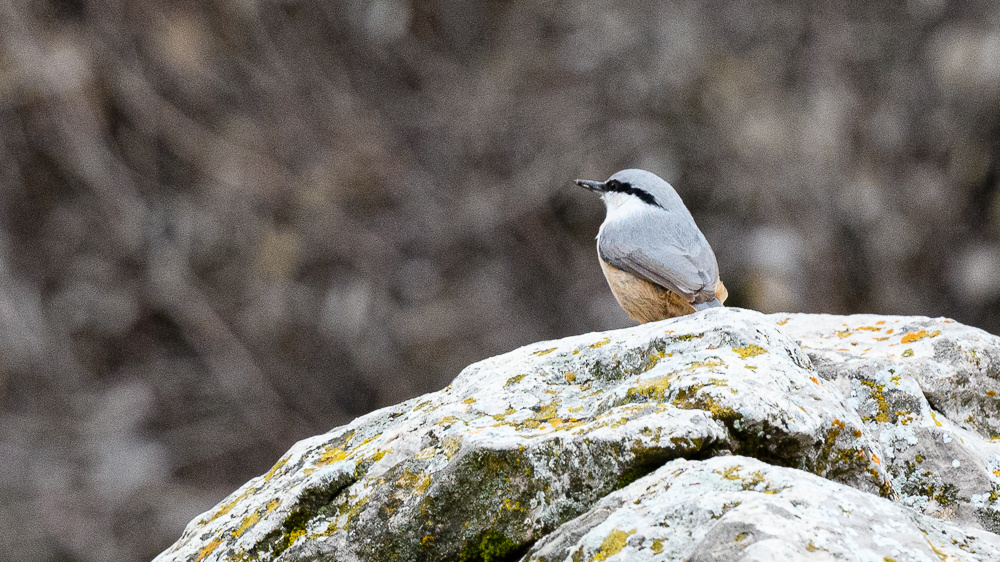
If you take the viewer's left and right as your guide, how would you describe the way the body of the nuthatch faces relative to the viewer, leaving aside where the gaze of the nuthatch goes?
facing to the left of the viewer
